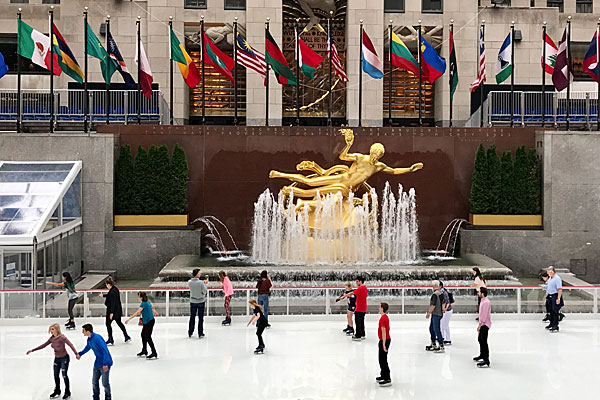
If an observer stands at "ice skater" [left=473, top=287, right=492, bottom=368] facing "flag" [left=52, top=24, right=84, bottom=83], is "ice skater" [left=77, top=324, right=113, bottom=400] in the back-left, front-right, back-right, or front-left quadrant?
front-left

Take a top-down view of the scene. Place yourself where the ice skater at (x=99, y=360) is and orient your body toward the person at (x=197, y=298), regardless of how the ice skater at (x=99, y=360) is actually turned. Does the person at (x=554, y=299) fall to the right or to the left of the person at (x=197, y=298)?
right

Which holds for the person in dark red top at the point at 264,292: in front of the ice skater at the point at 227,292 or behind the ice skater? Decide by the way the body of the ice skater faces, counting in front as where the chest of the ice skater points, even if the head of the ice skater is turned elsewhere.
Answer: behind

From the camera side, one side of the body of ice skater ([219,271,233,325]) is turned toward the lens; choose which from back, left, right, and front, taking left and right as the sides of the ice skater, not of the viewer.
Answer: left

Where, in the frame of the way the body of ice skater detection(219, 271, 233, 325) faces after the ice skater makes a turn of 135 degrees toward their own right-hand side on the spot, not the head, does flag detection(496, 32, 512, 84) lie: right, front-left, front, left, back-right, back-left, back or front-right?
front

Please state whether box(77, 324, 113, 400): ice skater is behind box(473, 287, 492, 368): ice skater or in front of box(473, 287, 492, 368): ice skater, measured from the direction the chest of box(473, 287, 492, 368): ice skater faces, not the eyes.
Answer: in front
